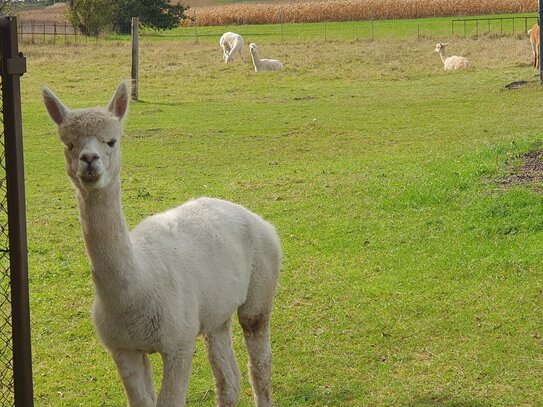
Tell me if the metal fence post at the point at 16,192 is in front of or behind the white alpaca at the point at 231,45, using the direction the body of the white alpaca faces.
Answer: in front

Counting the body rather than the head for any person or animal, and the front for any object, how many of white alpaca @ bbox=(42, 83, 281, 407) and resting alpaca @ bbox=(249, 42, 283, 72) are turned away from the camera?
0

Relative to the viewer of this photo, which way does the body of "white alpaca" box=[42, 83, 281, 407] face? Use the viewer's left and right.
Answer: facing the viewer and to the left of the viewer

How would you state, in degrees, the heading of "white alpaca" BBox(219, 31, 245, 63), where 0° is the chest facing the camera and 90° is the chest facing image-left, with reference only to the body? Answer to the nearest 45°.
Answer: approximately 45°

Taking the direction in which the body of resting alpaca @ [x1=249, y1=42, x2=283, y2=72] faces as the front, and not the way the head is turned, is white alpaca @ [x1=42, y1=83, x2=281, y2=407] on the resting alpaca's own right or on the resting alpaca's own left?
on the resting alpaca's own left

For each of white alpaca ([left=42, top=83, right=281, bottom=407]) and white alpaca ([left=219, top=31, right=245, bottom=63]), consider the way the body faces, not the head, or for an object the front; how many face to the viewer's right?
0

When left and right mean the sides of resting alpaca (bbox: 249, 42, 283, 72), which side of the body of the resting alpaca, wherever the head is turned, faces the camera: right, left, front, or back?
left

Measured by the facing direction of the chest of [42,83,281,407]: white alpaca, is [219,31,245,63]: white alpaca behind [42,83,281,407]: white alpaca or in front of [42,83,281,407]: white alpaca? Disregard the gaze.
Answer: behind

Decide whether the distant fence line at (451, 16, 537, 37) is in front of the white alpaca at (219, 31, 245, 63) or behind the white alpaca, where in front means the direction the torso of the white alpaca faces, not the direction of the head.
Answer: behind

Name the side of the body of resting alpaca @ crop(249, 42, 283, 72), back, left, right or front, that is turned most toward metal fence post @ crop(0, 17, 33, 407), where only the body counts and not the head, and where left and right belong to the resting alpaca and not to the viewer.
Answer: left

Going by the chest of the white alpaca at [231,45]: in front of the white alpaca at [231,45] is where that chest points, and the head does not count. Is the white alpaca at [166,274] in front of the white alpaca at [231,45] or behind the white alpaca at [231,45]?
in front

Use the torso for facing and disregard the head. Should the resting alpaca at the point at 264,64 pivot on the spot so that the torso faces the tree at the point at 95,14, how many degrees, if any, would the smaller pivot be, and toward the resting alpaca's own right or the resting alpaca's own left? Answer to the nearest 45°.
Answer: approximately 90° to the resting alpaca's own right

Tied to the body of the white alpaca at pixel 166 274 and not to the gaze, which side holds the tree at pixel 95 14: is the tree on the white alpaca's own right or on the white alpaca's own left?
on the white alpaca's own right
